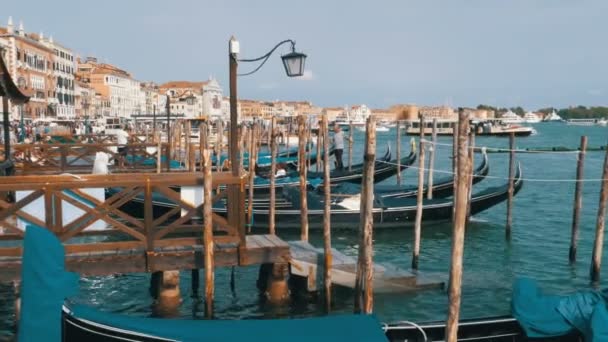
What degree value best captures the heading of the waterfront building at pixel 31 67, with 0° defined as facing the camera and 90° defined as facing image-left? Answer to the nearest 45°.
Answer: approximately 315°

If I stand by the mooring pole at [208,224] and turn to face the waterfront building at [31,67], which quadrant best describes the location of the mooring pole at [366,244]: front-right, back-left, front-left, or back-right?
back-right

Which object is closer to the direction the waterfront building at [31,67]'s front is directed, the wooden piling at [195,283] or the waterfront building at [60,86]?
the wooden piling

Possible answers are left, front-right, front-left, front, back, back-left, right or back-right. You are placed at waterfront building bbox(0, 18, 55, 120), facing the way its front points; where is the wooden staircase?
front-right

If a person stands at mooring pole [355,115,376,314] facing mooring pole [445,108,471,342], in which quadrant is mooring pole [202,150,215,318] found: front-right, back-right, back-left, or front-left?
back-right

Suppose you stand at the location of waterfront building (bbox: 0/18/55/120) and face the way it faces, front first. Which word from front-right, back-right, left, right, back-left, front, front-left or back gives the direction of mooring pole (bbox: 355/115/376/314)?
front-right
